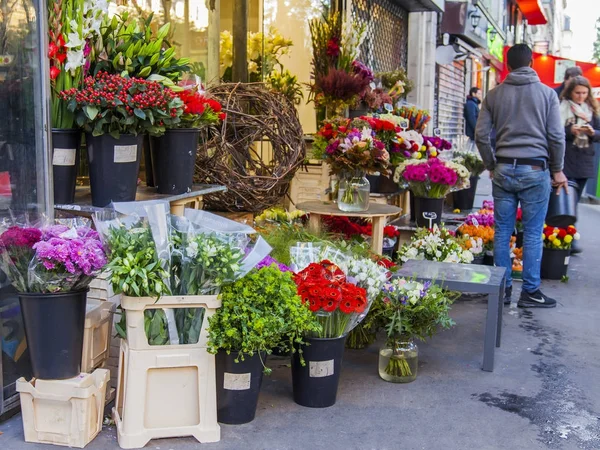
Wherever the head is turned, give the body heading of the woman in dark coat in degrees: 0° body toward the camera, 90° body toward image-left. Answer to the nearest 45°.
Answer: approximately 0°

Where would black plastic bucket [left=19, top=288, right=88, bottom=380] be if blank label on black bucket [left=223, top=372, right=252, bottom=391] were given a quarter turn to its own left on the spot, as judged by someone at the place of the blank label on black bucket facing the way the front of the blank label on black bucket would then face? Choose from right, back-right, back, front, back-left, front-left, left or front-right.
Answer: back

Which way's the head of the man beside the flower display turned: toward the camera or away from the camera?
away from the camera

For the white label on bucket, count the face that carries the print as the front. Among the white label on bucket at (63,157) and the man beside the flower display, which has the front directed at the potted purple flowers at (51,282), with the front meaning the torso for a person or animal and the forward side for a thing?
the white label on bucket

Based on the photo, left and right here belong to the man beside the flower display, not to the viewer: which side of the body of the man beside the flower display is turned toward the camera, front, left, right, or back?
back

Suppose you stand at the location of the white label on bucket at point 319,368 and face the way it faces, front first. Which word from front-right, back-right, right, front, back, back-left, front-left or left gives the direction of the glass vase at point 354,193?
back
